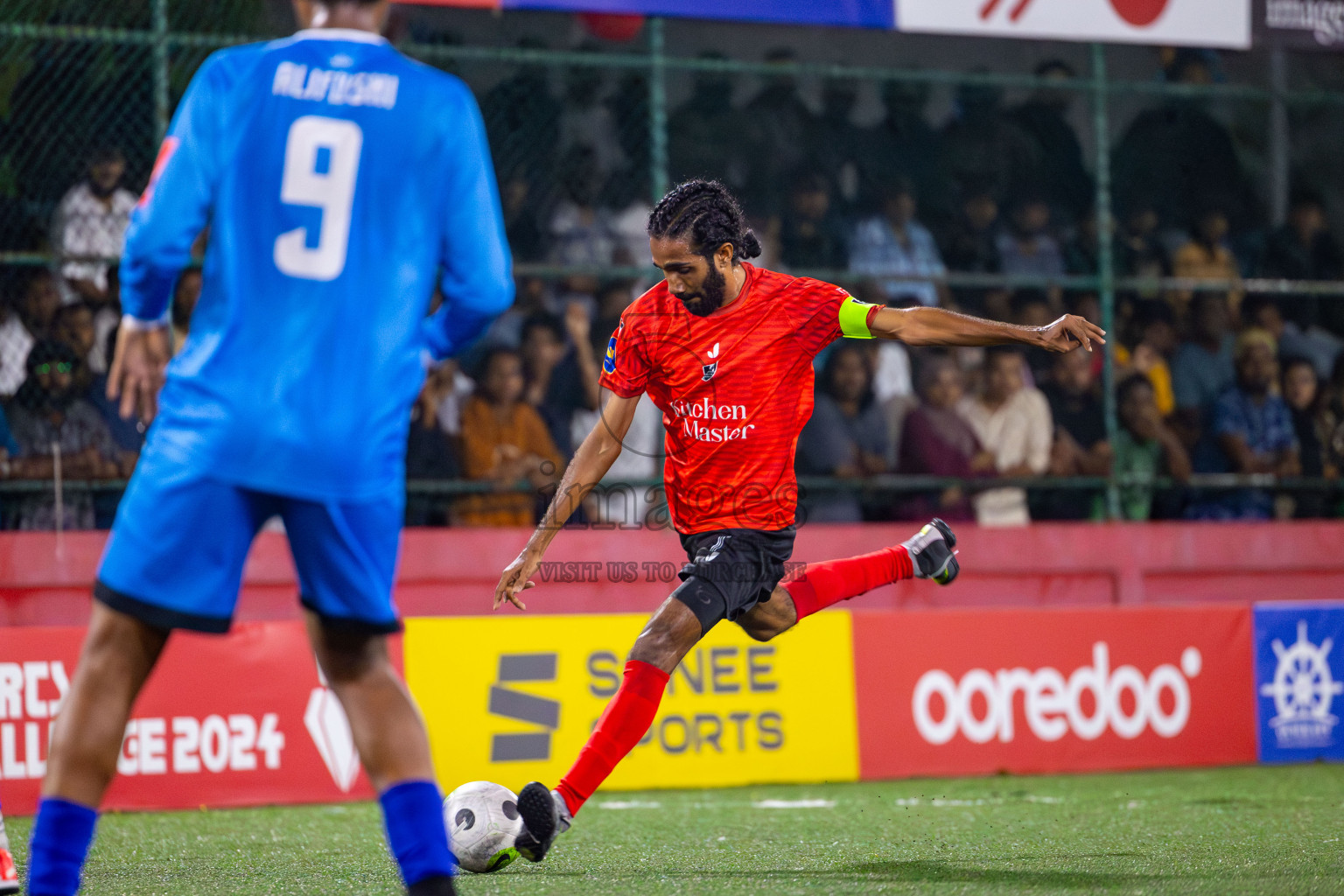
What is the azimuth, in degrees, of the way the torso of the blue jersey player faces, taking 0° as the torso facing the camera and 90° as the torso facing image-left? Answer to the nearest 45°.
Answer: approximately 180°

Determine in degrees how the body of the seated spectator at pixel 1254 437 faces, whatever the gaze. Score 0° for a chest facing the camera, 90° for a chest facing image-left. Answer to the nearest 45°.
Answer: approximately 0°

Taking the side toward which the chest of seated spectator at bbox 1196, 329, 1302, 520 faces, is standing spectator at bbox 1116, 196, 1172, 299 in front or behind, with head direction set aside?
behind

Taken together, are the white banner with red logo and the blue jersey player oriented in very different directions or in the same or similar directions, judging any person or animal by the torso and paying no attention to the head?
very different directions

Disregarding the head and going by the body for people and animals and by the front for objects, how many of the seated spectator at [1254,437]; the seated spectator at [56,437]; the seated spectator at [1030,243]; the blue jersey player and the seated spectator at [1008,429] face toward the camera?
4

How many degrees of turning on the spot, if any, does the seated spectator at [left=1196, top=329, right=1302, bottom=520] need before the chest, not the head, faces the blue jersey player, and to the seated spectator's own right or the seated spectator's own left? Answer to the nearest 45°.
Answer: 0° — they already face them

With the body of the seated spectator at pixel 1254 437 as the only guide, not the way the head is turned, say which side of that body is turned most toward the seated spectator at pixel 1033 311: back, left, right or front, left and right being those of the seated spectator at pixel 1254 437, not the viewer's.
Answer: right

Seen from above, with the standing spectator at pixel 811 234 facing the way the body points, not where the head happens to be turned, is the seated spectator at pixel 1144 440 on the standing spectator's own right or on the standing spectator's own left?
on the standing spectator's own left

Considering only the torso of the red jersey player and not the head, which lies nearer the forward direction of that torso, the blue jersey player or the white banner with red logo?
the blue jersey player
